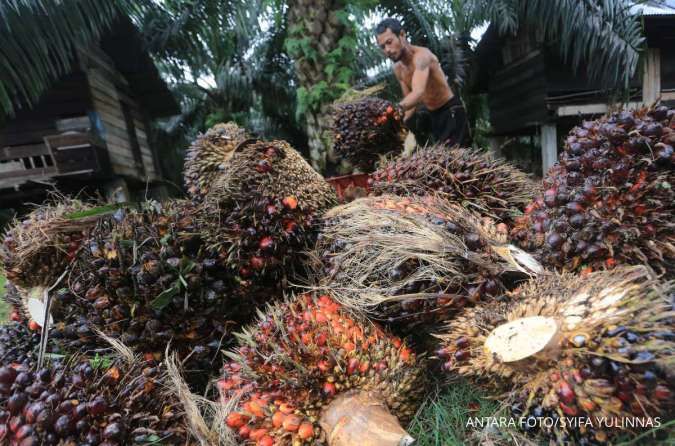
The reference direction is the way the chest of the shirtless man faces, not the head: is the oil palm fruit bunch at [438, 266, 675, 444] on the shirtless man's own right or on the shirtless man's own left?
on the shirtless man's own left

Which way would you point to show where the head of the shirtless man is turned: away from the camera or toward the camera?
toward the camera

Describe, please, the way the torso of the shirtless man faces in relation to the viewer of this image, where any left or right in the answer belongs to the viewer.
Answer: facing the viewer and to the left of the viewer

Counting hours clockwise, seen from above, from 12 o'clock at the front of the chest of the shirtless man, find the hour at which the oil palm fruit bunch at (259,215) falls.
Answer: The oil palm fruit bunch is roughly at 11 o'clock from the shirtless man.

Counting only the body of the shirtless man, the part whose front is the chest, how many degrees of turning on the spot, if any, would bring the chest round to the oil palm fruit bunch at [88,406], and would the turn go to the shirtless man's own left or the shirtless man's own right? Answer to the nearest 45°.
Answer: approximately 45° to the shirtless man's own left

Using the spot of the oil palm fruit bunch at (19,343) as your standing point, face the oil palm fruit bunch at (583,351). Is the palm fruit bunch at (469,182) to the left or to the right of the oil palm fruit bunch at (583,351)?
left

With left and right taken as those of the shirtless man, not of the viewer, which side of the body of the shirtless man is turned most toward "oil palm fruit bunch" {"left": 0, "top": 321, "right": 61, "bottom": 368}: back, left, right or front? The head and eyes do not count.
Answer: front

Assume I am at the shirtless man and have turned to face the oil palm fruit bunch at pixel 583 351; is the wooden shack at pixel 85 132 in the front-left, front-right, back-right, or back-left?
back-right

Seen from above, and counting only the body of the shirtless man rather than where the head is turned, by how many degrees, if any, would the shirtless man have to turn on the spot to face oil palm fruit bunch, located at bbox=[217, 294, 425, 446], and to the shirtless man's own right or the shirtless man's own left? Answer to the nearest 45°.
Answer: approximately 45° to the shirtless man's own left

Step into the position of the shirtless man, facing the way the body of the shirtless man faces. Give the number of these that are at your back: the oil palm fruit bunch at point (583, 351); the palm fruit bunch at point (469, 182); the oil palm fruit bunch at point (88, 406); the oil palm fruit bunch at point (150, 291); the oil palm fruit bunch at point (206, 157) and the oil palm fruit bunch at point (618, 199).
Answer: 0

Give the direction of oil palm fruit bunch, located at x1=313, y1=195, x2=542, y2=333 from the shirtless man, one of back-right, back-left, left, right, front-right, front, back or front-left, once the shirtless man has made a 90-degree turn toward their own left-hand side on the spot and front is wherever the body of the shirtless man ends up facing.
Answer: front-right

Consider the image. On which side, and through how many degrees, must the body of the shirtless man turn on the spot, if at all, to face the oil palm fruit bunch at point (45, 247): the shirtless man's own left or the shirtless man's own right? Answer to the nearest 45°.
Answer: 0° — they already face it

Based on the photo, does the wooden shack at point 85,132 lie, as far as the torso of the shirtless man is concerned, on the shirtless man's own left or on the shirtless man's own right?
on the shirtless man's own right

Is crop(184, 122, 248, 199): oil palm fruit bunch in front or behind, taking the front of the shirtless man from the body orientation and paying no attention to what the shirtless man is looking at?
in front

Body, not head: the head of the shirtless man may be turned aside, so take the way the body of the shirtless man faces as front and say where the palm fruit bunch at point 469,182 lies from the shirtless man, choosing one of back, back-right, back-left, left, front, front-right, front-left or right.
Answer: front-left

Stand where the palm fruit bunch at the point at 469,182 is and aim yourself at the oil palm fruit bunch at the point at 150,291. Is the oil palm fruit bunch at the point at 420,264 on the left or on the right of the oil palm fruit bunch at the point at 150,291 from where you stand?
left

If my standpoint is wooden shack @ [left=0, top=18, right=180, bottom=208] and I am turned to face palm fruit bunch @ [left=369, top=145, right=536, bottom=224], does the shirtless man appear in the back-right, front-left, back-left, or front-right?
front-left

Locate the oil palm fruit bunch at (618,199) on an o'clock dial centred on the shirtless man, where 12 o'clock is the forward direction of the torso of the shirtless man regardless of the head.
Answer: The oil palm fruit bunch is roughly at 10 o'clock from the shirtless man.

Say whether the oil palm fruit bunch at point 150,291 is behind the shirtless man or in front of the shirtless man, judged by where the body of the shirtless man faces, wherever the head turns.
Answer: in front
